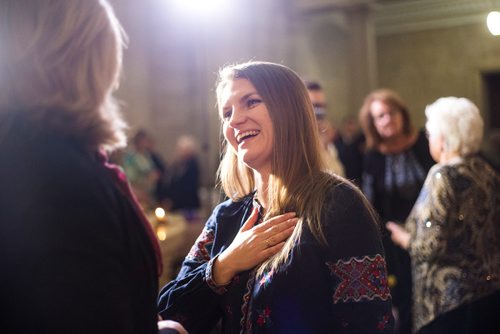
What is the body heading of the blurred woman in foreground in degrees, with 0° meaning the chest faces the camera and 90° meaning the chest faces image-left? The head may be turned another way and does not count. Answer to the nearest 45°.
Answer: approximately 225°

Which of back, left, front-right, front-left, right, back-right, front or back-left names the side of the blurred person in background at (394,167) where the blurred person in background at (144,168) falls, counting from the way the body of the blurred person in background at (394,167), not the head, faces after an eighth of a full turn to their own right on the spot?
right

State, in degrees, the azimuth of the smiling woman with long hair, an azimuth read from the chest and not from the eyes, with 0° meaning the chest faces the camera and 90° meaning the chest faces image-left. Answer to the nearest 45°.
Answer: approximately 45°

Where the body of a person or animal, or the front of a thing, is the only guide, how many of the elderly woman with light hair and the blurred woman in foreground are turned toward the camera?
0

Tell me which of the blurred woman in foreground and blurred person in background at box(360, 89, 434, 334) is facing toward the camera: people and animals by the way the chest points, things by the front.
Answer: the blurred person in background

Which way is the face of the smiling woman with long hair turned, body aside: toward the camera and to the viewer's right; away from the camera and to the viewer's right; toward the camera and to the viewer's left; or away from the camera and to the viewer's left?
toward the camera and to the viewer's left

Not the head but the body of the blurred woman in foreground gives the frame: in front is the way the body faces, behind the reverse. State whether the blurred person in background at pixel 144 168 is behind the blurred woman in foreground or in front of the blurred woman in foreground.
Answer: in front

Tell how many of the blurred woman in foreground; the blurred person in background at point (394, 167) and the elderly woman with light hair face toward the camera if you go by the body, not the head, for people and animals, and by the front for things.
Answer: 1

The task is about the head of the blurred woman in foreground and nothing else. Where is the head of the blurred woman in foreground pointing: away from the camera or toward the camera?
away from the camera

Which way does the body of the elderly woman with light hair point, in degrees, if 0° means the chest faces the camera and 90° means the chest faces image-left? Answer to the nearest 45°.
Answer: approximately 135°

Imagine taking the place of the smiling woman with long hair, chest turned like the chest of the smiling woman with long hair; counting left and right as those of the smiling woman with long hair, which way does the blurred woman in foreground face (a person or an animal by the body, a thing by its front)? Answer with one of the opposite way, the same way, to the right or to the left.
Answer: the opposite way

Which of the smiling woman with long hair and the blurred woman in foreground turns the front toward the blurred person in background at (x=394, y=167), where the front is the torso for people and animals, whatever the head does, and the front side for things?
the blurred woman in foreground

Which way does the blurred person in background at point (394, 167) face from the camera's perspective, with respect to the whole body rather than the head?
toward the camera

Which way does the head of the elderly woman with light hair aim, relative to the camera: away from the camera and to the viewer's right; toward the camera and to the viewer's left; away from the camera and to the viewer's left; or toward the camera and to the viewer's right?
away from the camera and to the viewer's left

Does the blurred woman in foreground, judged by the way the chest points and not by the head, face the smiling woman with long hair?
yes

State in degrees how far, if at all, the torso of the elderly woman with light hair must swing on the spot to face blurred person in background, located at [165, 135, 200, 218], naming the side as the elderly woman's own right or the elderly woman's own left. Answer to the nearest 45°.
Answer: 0° — they already face them

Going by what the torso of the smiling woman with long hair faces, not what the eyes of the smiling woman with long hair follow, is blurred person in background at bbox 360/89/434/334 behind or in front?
behind
